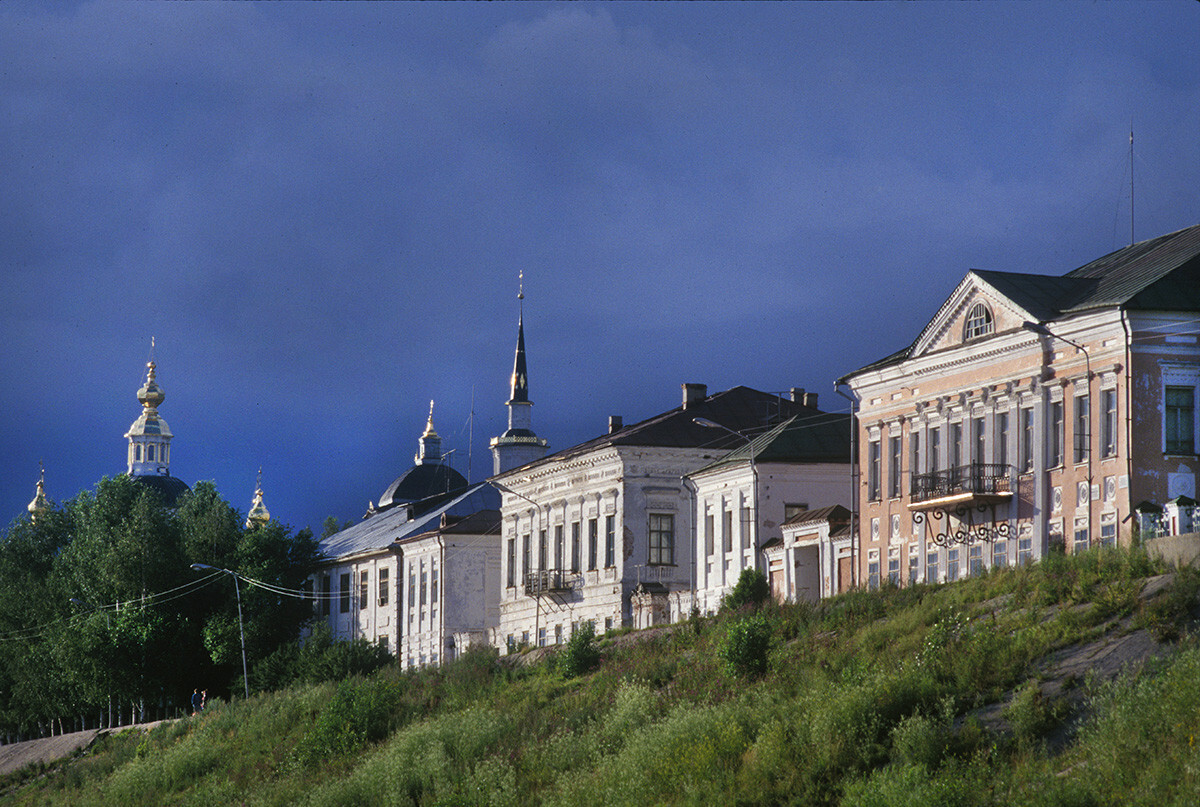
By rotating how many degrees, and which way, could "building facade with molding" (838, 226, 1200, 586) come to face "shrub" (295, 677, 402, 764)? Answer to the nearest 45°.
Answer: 0° — it already faces it

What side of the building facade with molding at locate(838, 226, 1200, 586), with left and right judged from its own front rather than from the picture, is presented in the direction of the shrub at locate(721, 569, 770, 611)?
right

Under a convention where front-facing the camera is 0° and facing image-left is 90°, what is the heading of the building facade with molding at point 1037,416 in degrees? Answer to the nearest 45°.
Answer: approximately 45°
